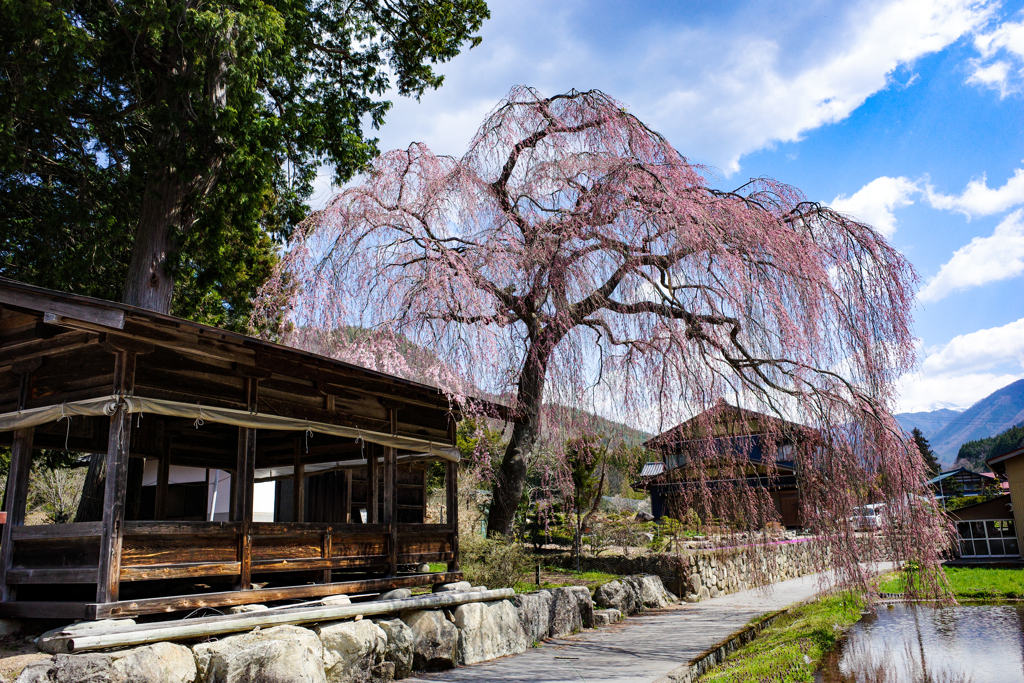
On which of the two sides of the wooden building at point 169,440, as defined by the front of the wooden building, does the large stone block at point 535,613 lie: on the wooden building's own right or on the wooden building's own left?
on the wooden building's own left

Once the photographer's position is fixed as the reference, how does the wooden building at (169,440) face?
facing the viewer and to the right of the viewer

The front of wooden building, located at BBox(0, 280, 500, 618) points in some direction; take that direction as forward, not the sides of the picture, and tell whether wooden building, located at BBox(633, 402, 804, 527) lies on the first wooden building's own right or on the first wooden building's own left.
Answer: on the first wooden building's own left

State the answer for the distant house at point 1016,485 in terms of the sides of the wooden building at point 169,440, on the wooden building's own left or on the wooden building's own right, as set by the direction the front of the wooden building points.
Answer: on the wooden building's own left

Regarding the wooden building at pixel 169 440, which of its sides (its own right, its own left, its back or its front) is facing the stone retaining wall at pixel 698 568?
left

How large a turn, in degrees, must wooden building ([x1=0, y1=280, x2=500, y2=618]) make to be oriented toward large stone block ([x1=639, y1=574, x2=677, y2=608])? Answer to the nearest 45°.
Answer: approximately 90° to its left

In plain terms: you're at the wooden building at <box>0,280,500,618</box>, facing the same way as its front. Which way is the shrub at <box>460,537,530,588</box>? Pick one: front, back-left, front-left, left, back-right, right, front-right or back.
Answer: left

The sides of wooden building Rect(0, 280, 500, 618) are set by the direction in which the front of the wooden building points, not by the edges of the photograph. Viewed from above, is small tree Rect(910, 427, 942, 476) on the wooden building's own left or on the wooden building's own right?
on the wooden building's own left
